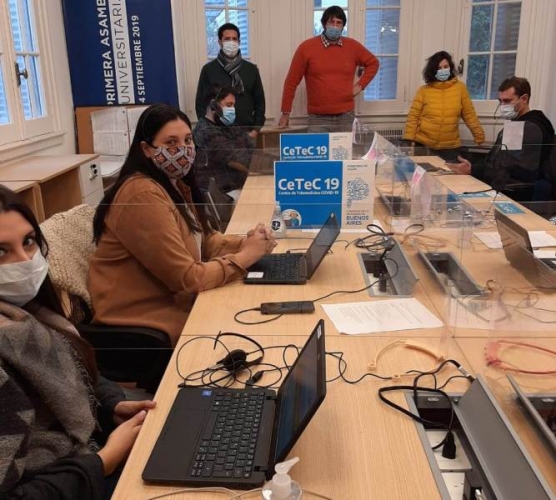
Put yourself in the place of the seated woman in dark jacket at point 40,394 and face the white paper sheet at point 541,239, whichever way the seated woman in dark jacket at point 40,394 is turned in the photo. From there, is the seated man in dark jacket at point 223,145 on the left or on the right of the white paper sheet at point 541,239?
left

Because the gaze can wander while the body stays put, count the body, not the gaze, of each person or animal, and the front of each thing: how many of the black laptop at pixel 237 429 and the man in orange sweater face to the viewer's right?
0

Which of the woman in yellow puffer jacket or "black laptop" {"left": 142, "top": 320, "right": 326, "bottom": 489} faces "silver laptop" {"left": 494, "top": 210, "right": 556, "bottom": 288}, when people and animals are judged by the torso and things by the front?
the woman in yellow puffer jacket

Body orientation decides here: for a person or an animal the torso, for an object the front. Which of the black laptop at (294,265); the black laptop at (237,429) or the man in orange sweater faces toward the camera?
the man in orange sweater

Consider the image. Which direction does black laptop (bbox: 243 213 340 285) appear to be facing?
to the viewer's left

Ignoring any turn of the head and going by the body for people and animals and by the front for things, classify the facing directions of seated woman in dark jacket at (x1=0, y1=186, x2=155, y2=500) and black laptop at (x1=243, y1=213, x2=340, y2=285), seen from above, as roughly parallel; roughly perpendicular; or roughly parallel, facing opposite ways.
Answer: roughly parallel, facing opposite ways

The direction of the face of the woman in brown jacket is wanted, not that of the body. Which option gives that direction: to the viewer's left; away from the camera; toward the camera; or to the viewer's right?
toward the camera

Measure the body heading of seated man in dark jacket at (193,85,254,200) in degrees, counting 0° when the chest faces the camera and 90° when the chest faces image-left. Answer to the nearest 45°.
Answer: approximately 315°

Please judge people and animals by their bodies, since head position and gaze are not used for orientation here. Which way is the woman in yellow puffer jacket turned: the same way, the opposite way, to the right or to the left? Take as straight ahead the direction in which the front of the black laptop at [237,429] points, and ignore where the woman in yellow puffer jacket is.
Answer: to the left

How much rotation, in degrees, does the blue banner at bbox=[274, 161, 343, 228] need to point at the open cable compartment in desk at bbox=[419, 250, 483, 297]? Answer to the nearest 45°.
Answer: approximately 45° to its left

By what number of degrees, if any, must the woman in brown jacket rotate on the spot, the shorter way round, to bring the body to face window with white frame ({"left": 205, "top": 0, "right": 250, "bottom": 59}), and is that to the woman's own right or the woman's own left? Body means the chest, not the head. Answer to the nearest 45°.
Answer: approximately 90° to the woman's own left

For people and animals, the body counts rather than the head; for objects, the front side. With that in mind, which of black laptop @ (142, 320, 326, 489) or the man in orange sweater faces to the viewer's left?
the black laptop

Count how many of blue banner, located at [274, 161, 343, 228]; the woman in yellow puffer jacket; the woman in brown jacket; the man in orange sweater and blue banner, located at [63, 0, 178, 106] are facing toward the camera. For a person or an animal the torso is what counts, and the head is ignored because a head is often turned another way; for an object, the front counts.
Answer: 4

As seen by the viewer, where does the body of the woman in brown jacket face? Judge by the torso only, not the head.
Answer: to the viewer's right

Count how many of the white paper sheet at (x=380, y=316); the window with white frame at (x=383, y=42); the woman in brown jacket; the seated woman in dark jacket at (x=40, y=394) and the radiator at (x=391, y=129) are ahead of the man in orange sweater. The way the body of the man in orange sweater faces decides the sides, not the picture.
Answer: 3

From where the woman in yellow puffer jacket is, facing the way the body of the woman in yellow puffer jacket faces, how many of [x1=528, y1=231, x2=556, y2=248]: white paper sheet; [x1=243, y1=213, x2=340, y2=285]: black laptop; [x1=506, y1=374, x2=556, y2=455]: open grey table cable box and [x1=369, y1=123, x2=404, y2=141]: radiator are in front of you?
3

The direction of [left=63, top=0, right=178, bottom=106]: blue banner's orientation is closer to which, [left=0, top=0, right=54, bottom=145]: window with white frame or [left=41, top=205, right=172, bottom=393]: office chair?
the office chair

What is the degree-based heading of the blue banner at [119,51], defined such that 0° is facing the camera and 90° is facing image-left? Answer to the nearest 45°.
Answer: approximately 0°

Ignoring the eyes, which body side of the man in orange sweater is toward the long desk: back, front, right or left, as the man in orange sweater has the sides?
front
